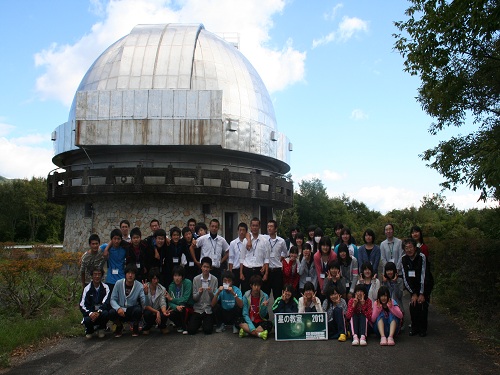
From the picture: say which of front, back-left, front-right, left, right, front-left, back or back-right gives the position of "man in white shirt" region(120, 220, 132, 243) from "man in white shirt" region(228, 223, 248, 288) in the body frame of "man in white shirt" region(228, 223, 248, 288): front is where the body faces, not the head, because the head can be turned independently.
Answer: right

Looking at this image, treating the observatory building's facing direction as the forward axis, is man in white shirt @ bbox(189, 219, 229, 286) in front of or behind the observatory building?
in front

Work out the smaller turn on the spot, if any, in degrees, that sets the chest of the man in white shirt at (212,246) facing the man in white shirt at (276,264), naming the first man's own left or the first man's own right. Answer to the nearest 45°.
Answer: approximately 90° to the first man's own left

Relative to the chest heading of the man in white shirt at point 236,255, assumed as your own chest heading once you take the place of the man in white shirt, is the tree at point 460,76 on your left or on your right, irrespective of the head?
on your left

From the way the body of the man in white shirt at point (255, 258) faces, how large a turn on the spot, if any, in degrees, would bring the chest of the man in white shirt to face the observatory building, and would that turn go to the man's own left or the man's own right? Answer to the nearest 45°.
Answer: approximately 180°

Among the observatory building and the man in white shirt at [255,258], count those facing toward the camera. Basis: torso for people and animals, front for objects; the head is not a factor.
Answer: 2

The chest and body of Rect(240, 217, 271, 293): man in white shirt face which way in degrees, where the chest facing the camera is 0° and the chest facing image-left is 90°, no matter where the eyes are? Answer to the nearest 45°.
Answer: approximately 0°

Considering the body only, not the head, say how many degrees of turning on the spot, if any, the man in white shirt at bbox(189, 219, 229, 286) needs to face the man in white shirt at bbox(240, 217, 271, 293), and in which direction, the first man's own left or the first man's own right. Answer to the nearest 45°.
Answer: approximately 45° to the first man's own left
